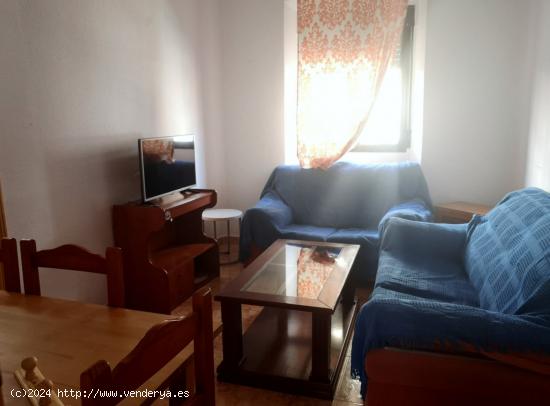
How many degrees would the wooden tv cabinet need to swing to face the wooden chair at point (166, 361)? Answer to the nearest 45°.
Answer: approximately 45° to its right

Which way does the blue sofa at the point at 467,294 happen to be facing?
to the viewer's left

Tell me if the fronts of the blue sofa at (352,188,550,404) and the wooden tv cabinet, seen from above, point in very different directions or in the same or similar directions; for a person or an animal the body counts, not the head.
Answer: very different directions

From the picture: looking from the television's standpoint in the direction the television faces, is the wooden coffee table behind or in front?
in front

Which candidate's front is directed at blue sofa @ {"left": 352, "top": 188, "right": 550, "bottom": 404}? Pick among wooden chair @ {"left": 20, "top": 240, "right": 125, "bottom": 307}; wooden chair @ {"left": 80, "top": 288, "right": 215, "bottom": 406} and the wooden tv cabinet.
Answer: the wooden tv cabinet

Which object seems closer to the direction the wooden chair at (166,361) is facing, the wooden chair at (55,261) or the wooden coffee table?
the wooden chair

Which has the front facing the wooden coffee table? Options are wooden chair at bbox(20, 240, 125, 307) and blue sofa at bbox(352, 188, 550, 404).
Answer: the blue sofa

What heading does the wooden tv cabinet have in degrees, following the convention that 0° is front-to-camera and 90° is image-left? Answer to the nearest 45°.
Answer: approximately 315°

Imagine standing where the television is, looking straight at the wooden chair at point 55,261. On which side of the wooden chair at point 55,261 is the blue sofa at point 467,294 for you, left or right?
left

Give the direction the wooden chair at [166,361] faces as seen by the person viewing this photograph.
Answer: facing away from the viewer and to the left of the viewer

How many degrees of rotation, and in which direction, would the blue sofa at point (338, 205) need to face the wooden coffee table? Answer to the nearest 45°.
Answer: approximately 45° to its left

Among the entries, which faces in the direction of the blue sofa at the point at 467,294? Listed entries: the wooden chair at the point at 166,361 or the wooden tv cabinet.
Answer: the wooden tv cabinet

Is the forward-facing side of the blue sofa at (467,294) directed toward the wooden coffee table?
yes

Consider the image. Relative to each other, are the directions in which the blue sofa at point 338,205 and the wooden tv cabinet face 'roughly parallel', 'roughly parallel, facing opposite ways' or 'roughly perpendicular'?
roughly perpendicular

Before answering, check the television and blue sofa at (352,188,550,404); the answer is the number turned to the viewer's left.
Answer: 1

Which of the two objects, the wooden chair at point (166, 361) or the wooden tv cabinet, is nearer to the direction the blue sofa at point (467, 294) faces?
the wooden tv cabinet

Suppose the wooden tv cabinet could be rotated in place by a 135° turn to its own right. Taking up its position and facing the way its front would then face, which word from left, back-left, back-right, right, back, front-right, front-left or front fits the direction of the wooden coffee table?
back-left
